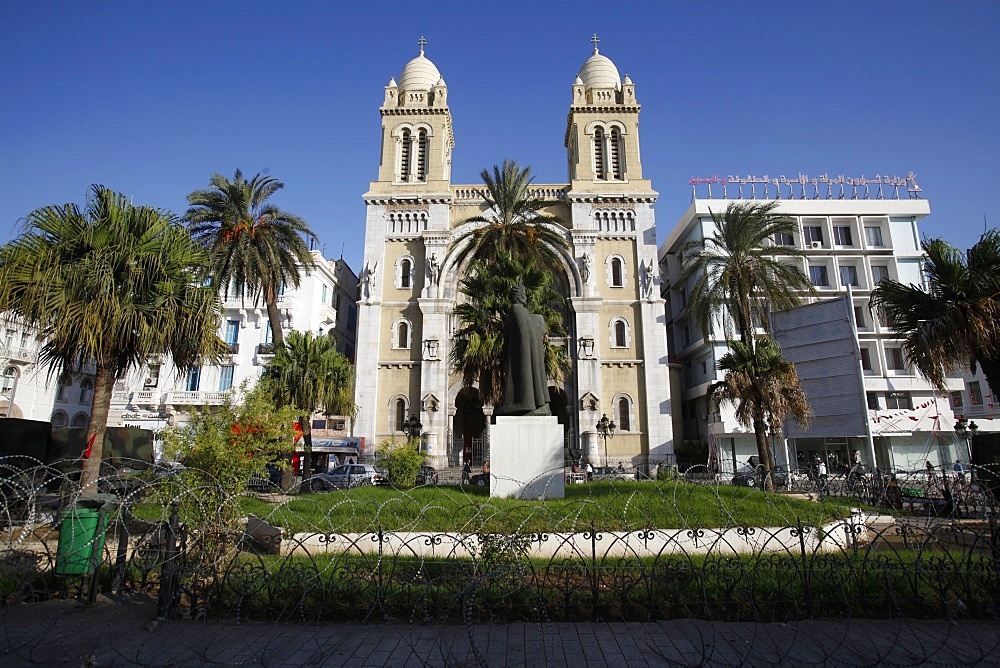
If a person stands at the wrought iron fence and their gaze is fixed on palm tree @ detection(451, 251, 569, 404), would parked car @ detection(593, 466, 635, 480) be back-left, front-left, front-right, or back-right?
front-right

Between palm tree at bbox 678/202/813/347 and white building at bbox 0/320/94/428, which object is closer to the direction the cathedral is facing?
the palm tree

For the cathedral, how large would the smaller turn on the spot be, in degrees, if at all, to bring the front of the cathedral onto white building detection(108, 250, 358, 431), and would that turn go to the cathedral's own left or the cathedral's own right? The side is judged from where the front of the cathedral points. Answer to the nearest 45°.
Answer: approximately 90° to the cathedral's own right

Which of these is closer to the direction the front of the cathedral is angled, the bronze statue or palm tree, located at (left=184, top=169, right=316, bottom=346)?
the bronze statue

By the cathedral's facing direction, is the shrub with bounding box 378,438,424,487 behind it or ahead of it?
ahead

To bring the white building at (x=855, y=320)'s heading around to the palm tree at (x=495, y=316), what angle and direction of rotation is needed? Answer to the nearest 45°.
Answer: approximately 45° to its right

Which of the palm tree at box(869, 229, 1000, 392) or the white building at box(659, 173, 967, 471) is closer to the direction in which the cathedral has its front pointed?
the palm tree

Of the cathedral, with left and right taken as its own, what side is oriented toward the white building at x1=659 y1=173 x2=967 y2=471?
left

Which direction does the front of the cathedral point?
toward the camera

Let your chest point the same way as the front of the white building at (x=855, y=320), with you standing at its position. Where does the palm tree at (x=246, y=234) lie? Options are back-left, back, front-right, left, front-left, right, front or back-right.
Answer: front-right

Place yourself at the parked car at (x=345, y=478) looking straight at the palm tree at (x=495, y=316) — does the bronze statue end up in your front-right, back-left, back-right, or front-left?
front-right

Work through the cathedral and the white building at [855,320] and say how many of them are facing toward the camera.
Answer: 2

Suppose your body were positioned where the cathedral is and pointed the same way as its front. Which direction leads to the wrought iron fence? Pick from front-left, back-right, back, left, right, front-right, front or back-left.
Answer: front

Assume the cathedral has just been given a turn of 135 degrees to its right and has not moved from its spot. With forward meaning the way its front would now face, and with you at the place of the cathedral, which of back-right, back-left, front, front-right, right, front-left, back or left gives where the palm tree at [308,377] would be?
left

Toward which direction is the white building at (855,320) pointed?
toward the camera

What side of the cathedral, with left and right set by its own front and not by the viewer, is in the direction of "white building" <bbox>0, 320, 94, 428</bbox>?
right

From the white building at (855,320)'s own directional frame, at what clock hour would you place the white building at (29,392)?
the white building at (29,392) is roughly at 2 o'clock from the white building at (855,320).

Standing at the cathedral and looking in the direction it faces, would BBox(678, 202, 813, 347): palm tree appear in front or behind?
in front

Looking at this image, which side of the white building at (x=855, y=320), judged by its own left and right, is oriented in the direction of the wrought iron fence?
front
